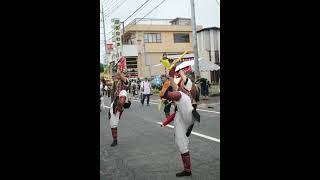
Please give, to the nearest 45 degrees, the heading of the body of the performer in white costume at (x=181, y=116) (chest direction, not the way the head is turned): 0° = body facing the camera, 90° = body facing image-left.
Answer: approximately 90°

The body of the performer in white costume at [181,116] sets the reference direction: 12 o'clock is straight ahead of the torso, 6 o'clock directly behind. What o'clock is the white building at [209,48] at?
The white building is roughly at 3 o'clock from the performer in white costume.

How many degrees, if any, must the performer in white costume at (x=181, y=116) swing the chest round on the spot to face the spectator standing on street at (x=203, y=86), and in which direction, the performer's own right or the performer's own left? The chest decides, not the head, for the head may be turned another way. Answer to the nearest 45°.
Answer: approximately 90° to the performer's own right
